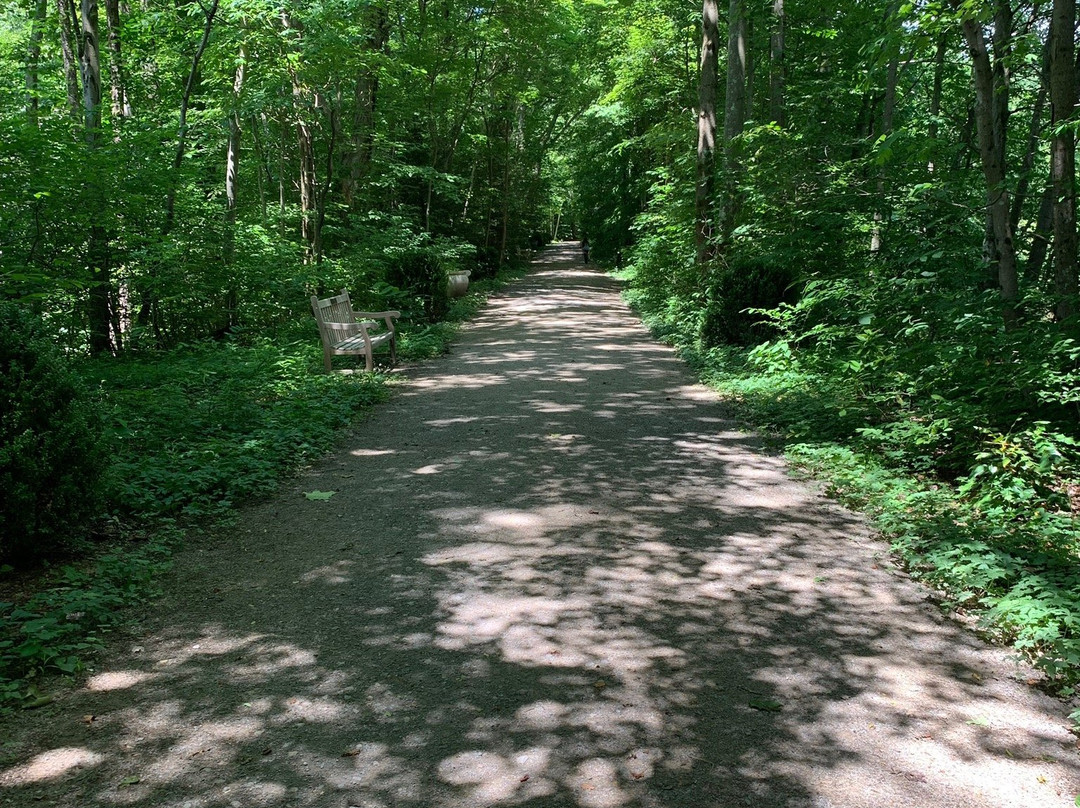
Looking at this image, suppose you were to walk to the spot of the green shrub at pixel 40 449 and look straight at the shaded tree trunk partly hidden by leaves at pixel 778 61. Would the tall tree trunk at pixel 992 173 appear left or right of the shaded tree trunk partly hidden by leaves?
right

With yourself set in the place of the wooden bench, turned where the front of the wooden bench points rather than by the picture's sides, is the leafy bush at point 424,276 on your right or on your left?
on your left

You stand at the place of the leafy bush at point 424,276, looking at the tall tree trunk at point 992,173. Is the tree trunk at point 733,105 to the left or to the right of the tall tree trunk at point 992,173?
left

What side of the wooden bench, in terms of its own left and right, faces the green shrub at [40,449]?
right

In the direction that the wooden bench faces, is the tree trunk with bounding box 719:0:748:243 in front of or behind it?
in front

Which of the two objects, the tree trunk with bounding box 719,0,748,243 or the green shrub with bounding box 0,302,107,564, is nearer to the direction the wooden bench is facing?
the tree trunk

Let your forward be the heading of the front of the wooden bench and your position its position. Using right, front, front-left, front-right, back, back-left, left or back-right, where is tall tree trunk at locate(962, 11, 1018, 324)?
front-left

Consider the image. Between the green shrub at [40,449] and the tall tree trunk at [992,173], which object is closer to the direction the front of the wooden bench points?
the tall tree trunk

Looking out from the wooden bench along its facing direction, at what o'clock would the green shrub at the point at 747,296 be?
The green shrub is roughly at 12 o'clock from the wooden bench.

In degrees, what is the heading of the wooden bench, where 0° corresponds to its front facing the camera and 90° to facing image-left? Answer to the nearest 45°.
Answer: approximately 270°
